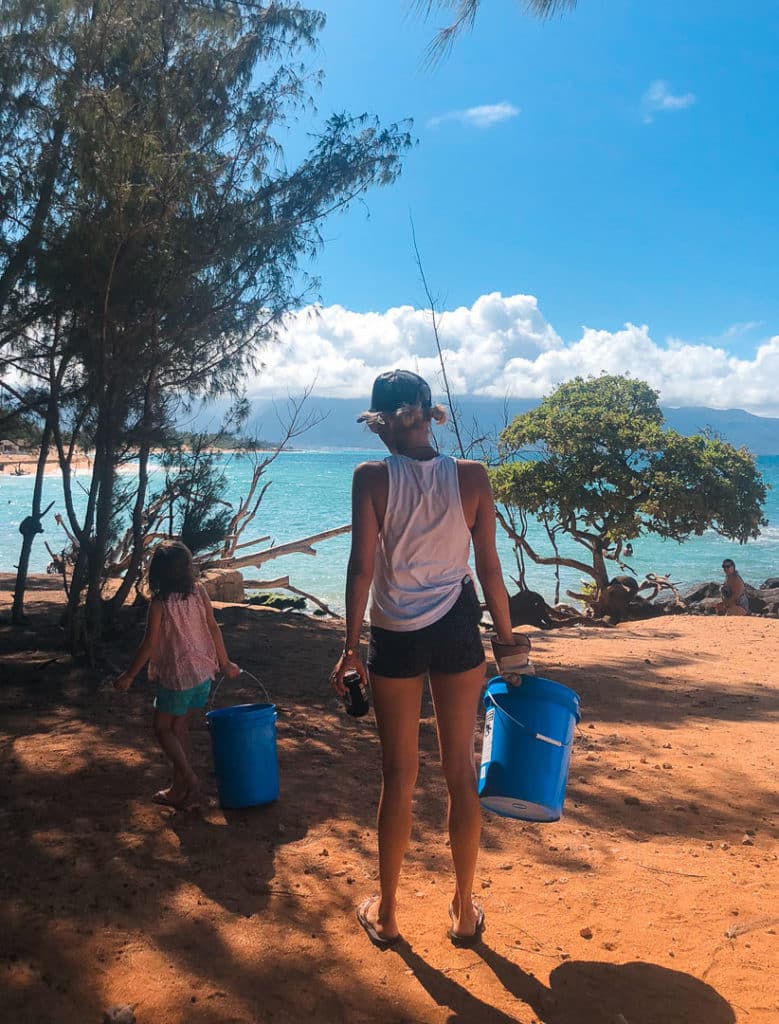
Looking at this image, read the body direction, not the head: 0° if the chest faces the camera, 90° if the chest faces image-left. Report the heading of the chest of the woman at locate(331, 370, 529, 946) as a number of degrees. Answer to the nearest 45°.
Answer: approximately 180°

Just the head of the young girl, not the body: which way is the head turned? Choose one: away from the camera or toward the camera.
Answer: away from the camera

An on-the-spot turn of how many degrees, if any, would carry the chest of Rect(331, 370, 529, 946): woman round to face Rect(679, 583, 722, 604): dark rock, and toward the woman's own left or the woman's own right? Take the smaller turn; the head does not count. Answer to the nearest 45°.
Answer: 0° — they already face it

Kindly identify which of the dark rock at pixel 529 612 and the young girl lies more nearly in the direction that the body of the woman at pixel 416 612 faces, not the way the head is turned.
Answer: the dark rock

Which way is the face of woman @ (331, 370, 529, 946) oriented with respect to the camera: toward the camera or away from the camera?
away from the camera

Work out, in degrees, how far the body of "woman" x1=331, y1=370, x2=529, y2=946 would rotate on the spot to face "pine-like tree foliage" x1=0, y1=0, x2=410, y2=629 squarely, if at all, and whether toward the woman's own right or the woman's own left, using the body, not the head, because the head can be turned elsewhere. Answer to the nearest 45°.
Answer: approximately 45° to the woman's own left
